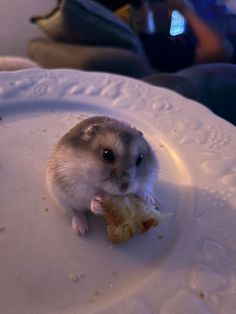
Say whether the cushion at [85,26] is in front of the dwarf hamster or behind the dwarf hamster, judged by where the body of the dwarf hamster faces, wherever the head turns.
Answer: behind

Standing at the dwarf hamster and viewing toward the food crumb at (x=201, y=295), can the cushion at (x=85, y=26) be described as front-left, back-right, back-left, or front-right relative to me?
back-left

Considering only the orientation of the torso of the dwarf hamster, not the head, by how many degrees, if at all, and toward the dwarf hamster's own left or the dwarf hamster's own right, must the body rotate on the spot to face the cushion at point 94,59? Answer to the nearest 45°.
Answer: approximately 135° to the dwarf hamster's own left

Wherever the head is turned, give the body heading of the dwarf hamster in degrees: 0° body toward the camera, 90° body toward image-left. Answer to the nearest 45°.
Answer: approximately 315°

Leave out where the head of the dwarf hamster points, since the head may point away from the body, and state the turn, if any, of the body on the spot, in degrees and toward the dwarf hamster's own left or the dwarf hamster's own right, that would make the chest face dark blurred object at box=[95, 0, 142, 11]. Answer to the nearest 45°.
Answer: approximately 135° to the dwarf hamster's own left
